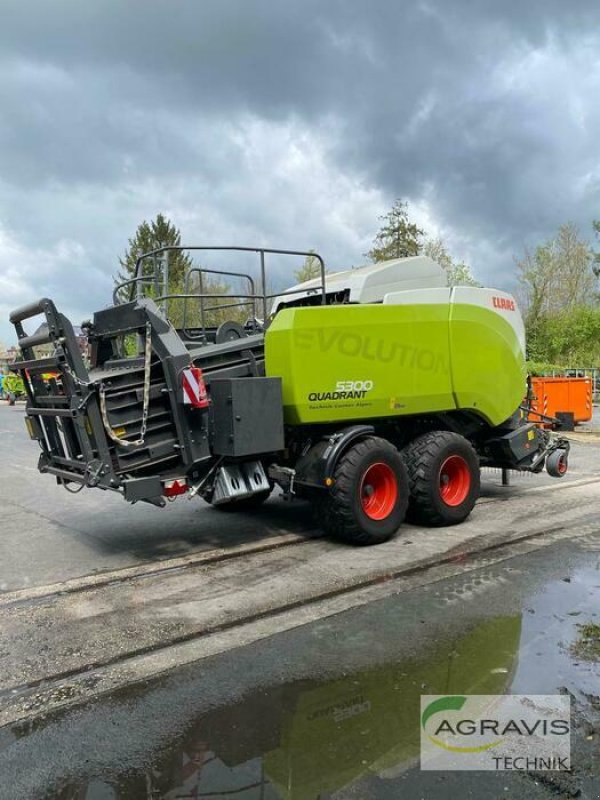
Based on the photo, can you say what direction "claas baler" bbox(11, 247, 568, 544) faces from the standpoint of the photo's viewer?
facing away from the viewer and to the right of the viewer

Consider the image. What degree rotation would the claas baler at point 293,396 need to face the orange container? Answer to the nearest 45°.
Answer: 0° — it already faces it
